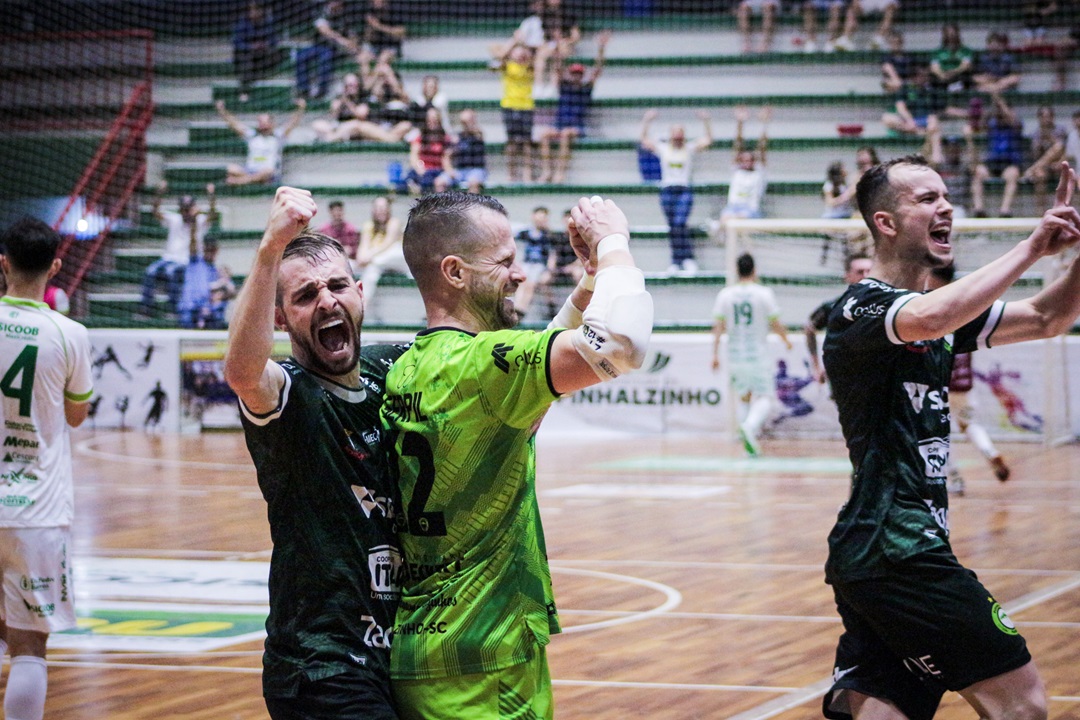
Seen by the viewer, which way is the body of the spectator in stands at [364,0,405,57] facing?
toward the camera

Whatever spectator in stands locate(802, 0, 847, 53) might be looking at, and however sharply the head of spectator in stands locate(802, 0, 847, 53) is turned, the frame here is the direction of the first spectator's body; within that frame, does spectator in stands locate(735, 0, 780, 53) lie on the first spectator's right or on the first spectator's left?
on the first spectator's right

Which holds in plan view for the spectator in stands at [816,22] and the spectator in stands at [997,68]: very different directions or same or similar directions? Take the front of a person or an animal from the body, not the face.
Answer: same or similar directions

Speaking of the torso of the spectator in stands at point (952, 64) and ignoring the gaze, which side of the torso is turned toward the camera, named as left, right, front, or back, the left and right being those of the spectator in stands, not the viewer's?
front

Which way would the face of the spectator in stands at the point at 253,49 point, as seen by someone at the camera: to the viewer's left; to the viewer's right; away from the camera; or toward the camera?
toward the camera

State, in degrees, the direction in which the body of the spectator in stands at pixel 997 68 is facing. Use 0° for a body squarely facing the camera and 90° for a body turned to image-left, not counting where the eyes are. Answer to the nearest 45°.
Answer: approximately 0°

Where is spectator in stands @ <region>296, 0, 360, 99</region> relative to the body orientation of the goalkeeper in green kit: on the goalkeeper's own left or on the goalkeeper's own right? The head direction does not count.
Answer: on the goalkeeper's own left

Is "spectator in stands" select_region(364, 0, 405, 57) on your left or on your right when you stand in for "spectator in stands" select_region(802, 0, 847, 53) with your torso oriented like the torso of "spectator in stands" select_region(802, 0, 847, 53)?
on your right

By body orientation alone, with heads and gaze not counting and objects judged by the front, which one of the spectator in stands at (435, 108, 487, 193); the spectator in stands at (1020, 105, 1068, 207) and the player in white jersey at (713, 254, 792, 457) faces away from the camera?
the player in white jersey

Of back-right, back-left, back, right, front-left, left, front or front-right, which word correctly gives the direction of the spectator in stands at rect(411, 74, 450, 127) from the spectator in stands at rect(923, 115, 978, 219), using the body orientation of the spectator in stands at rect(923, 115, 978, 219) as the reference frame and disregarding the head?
right

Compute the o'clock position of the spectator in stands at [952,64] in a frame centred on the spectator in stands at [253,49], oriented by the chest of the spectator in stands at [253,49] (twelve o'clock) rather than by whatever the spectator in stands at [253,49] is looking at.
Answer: the spectator in stands at [952,64] is roughly at 10 o'clock from the spectator in stands at [253,49].

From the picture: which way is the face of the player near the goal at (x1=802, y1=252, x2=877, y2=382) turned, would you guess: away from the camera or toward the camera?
toward the camera

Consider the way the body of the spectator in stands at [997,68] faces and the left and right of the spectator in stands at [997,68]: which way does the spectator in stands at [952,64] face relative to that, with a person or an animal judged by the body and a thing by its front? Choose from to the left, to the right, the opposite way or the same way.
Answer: the same way

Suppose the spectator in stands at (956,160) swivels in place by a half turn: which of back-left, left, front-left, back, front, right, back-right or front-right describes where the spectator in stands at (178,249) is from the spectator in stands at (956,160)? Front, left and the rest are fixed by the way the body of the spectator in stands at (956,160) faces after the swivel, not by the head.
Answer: left

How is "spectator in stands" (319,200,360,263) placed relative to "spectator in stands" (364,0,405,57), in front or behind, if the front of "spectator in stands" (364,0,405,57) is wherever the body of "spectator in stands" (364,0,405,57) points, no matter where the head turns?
in front

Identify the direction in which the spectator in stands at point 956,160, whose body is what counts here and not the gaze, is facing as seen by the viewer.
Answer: toward the camera

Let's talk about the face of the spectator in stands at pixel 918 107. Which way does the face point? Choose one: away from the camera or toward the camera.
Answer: toward the camera

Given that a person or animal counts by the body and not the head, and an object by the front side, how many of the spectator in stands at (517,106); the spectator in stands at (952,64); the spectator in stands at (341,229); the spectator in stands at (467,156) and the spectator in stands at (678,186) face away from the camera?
0

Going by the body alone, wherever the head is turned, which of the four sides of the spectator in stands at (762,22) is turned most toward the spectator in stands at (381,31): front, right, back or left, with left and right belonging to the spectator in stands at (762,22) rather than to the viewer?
right
